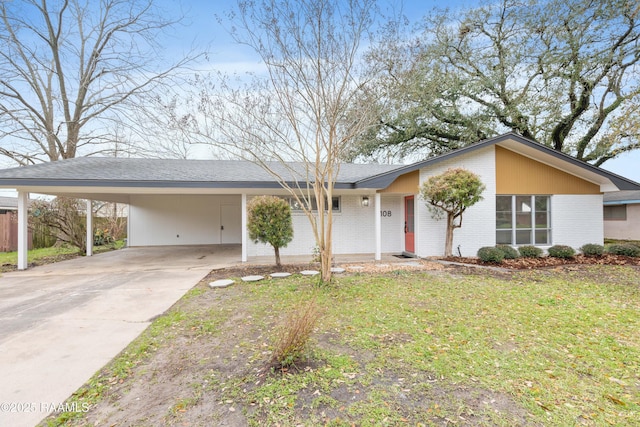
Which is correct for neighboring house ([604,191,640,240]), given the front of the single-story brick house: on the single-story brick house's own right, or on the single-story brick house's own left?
on the single-story brick house's own left

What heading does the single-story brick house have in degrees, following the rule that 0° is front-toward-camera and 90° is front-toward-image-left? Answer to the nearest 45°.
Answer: approximately 0°

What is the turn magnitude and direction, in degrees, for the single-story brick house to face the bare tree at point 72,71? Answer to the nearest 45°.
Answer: approximately 90° to its right

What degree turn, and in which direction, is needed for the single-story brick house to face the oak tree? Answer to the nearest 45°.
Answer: approximately 135° to its left

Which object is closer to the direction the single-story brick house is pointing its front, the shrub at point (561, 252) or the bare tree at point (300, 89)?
the bare tree

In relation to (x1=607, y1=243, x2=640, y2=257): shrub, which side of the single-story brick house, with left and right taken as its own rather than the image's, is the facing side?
left

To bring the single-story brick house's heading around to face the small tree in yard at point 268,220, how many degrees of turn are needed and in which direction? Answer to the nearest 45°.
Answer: approximately 45° to its right

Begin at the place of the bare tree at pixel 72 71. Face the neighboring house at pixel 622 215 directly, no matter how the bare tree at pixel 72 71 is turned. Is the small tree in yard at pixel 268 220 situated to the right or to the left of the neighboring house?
right

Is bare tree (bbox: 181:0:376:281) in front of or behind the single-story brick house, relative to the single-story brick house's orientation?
in front

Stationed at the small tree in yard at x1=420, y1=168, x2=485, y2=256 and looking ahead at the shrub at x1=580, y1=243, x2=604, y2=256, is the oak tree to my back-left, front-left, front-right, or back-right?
front-left
